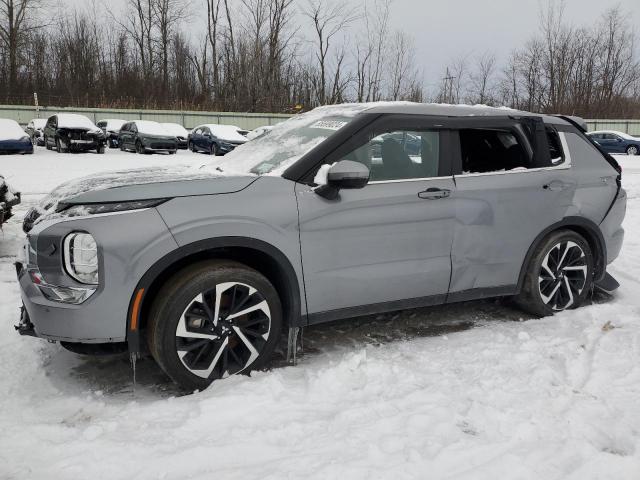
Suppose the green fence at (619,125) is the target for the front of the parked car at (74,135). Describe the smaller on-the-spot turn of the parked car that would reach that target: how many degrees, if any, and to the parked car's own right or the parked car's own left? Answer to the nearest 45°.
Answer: approximately 45° to the parked car's own left

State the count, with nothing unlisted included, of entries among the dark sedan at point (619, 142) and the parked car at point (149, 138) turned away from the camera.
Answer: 0

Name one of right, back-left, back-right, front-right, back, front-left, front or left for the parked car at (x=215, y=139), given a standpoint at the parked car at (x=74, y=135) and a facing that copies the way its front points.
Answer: front-left

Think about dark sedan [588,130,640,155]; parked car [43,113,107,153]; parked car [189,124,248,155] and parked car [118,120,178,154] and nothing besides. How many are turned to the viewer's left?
0

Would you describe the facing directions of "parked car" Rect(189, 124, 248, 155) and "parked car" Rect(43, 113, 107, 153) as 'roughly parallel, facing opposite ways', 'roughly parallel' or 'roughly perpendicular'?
roughly parallel

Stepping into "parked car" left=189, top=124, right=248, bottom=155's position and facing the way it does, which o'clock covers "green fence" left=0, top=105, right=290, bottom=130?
The green fence is roughly at 7 o'clock from the parked car.

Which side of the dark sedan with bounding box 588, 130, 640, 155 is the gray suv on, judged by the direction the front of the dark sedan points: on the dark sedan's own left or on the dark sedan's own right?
on the dark sedan's own right

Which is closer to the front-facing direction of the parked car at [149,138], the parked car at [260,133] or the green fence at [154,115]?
the parked car

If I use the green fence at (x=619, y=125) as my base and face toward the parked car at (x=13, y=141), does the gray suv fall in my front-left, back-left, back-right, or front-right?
front-left

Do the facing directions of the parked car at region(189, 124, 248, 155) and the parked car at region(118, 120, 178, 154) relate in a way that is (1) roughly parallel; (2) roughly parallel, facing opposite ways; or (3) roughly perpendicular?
roughly parallel

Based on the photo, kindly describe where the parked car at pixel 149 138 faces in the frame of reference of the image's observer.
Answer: facing the viewer and to the right of the viewer

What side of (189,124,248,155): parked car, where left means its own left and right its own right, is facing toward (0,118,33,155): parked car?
right

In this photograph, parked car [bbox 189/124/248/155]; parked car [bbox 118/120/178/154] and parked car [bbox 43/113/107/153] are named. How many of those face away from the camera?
0

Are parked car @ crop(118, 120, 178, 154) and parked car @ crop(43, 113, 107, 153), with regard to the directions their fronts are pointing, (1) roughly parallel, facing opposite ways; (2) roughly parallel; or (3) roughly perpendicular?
roughly parallel

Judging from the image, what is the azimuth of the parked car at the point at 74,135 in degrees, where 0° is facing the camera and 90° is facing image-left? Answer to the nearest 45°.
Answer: approximately 315°
